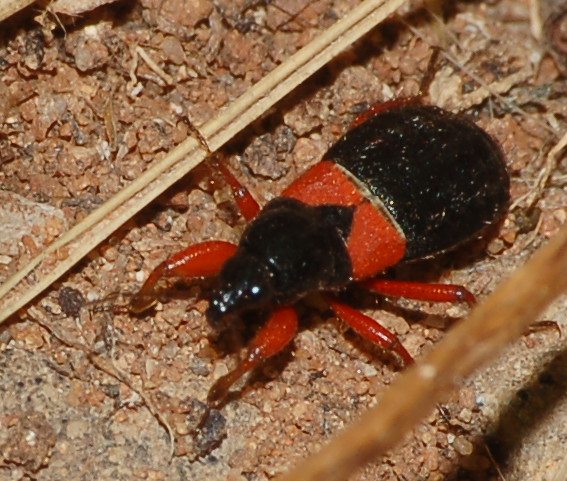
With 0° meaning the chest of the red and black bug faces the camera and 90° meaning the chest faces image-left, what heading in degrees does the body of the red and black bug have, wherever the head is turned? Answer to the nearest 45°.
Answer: approximately 45°

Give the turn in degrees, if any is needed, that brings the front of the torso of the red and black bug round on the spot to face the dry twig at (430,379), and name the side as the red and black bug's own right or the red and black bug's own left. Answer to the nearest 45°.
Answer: approximately 45° to the red and black bug's own left
